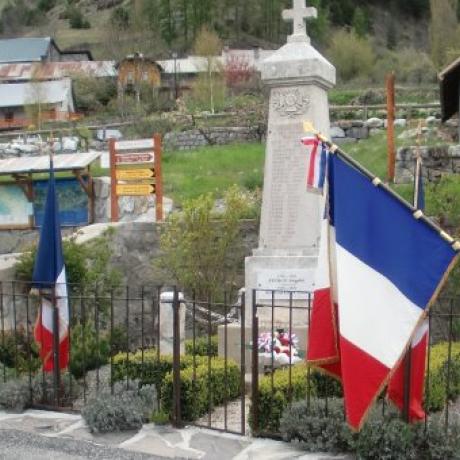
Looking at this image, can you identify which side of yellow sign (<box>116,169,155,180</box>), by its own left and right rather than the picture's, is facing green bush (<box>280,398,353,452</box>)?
front

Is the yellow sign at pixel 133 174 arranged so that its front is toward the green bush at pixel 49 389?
yes

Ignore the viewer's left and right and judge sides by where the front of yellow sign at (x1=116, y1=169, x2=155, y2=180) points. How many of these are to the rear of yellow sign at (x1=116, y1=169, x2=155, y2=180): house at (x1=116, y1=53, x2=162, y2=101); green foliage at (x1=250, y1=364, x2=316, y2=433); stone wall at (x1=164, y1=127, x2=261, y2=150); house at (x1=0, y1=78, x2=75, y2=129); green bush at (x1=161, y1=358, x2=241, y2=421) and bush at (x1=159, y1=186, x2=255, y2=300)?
3

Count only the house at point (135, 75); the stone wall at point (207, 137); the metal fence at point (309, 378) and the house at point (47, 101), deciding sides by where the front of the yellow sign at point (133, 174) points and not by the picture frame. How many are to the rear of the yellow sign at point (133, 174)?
3

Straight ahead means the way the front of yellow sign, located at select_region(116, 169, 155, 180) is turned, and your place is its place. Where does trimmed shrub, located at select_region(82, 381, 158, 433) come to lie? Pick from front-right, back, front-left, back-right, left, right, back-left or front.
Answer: front

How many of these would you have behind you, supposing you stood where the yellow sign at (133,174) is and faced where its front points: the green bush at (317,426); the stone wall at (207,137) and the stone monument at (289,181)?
1

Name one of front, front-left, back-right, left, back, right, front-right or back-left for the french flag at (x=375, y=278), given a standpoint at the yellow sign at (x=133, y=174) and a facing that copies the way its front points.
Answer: front

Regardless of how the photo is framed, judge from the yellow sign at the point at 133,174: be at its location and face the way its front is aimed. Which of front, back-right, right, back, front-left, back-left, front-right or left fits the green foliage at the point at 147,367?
front

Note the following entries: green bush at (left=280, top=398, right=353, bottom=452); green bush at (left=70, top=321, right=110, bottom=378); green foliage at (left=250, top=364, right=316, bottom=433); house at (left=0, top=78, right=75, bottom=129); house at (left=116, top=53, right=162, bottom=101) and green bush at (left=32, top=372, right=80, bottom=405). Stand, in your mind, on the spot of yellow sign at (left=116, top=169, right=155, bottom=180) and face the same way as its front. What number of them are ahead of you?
4

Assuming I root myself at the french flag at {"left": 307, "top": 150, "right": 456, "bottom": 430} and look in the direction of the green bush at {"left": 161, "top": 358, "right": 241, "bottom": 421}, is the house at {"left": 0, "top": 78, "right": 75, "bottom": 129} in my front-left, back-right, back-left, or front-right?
front-right

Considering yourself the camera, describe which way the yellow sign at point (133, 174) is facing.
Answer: facing the viewer

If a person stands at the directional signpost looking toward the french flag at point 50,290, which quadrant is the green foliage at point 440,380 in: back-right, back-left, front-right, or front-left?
front-left

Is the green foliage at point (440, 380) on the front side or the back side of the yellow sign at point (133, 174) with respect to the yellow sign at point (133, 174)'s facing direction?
on the front side

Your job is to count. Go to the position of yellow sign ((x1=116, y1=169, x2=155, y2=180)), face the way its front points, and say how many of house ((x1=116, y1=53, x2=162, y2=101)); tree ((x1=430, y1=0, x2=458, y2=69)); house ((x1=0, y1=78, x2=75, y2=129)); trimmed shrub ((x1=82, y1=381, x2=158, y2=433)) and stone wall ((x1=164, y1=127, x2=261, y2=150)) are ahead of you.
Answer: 1

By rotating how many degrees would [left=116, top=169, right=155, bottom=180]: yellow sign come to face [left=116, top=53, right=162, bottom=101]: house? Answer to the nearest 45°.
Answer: approximately 180°

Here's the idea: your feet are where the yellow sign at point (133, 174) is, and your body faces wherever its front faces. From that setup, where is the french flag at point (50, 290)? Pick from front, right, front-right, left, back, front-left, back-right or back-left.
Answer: front

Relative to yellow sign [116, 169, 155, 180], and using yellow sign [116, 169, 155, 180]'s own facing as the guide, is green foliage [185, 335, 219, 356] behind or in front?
in front

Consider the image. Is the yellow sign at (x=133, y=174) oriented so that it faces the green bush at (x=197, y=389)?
yes

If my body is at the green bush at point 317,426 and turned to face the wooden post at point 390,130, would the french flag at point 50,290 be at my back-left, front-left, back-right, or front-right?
front-left

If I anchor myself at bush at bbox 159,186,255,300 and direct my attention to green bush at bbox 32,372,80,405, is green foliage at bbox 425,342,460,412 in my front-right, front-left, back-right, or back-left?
front-left

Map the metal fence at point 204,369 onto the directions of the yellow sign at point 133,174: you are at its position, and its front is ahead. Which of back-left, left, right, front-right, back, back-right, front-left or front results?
front
